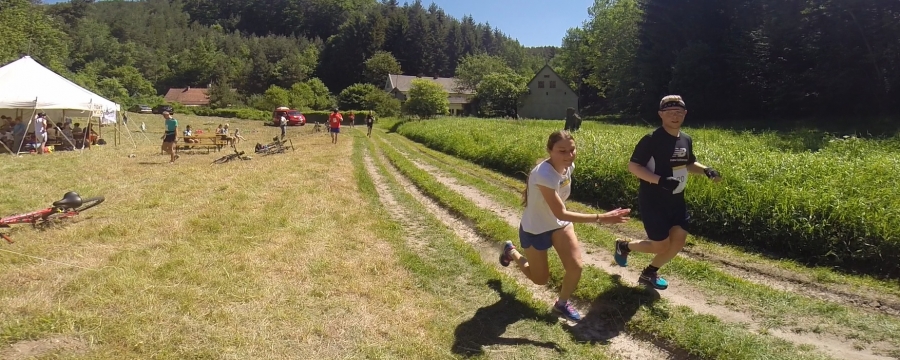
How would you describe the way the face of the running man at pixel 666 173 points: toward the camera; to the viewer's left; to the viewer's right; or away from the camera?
toward the camera

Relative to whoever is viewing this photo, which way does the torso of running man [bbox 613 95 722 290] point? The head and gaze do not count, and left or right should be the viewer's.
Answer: facing the viewer and to the right of the viewer

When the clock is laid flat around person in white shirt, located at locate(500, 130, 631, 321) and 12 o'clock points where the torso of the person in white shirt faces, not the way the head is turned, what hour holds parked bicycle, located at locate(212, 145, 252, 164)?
The parked bicycle is roughly at 6 o'clock from the person in white shirt.

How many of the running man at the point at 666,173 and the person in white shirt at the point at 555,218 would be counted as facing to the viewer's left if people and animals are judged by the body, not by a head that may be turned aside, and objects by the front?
0

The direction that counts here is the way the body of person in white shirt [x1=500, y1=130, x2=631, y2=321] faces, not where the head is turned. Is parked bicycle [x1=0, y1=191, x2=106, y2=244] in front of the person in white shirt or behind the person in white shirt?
behind

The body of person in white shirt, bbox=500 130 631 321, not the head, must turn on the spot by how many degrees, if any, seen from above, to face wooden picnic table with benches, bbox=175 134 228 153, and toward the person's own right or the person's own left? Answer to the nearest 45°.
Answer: approximately 180°

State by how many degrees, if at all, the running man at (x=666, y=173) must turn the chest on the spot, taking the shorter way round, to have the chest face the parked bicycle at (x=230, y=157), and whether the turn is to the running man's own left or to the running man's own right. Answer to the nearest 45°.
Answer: approximately 180°

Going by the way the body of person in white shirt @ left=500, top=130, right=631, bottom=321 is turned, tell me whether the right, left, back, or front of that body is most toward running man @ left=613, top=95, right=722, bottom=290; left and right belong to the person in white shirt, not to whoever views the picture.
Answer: left

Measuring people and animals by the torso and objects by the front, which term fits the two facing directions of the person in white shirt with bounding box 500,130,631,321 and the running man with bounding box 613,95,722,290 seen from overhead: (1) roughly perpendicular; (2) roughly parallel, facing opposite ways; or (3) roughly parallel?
roughly parallel

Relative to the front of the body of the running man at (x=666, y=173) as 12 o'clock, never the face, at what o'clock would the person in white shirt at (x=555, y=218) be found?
The person in white shirt is roughly at 3 o'clock from the running man.

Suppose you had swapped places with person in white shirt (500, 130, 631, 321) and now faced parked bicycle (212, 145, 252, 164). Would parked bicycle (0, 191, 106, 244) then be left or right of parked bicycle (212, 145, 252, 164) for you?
left
